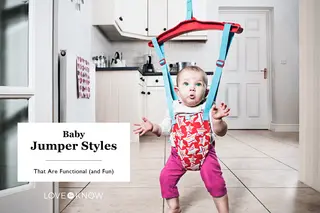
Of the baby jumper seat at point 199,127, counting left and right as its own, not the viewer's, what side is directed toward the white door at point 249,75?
back

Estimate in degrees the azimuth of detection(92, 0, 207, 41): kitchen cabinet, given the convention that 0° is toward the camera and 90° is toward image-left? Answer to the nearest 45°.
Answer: approximately 0°

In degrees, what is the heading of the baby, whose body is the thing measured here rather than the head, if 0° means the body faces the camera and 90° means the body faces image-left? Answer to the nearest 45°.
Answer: approximately 0°

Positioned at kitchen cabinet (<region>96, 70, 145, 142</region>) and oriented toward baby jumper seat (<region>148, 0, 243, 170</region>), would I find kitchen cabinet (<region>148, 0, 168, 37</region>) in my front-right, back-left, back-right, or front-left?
back-left

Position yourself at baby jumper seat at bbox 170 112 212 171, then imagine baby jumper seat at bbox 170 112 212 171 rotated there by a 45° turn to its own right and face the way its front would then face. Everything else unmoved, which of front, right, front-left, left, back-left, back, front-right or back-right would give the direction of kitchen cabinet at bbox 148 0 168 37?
back-right

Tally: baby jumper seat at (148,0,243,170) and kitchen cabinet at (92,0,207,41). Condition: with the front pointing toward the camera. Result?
2

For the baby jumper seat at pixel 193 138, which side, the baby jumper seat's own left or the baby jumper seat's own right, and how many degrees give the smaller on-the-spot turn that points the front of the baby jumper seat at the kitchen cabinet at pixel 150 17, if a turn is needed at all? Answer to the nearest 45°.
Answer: approximately 180°

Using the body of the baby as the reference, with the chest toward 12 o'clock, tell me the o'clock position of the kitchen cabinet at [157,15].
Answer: The kitchen cabinet is roughly at 6 o'clock from the baby.

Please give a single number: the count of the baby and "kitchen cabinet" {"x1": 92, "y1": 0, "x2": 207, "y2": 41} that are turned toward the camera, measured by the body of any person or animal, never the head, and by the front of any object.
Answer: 2
